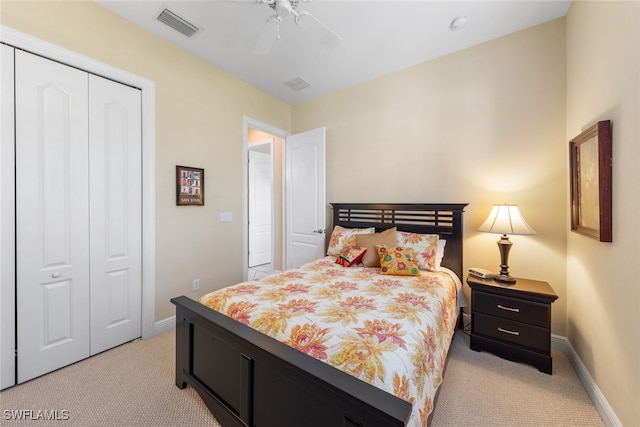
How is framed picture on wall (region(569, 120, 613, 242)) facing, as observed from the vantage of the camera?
facing to the left of the viewer

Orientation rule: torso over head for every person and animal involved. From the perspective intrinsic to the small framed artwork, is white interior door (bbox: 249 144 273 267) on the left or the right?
on its left

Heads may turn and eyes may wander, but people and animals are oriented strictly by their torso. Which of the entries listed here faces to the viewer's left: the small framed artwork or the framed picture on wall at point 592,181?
the framed picture on wall

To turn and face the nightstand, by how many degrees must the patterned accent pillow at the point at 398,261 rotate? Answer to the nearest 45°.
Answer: approximately 90° to its left

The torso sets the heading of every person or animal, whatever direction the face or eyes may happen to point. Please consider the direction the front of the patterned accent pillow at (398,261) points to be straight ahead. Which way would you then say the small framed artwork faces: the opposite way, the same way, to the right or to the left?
to the left

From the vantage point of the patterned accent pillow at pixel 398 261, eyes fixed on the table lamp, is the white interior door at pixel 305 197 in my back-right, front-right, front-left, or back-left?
back-left

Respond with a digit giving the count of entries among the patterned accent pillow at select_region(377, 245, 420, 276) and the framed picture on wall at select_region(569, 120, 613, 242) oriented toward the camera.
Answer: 1

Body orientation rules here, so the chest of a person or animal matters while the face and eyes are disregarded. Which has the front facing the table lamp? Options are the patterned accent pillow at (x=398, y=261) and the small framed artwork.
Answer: the small framed artwork

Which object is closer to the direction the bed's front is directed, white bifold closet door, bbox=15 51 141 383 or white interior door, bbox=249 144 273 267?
the white bifold closet door

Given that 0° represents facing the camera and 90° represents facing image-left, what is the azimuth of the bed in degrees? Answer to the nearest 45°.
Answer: approximately 45°
